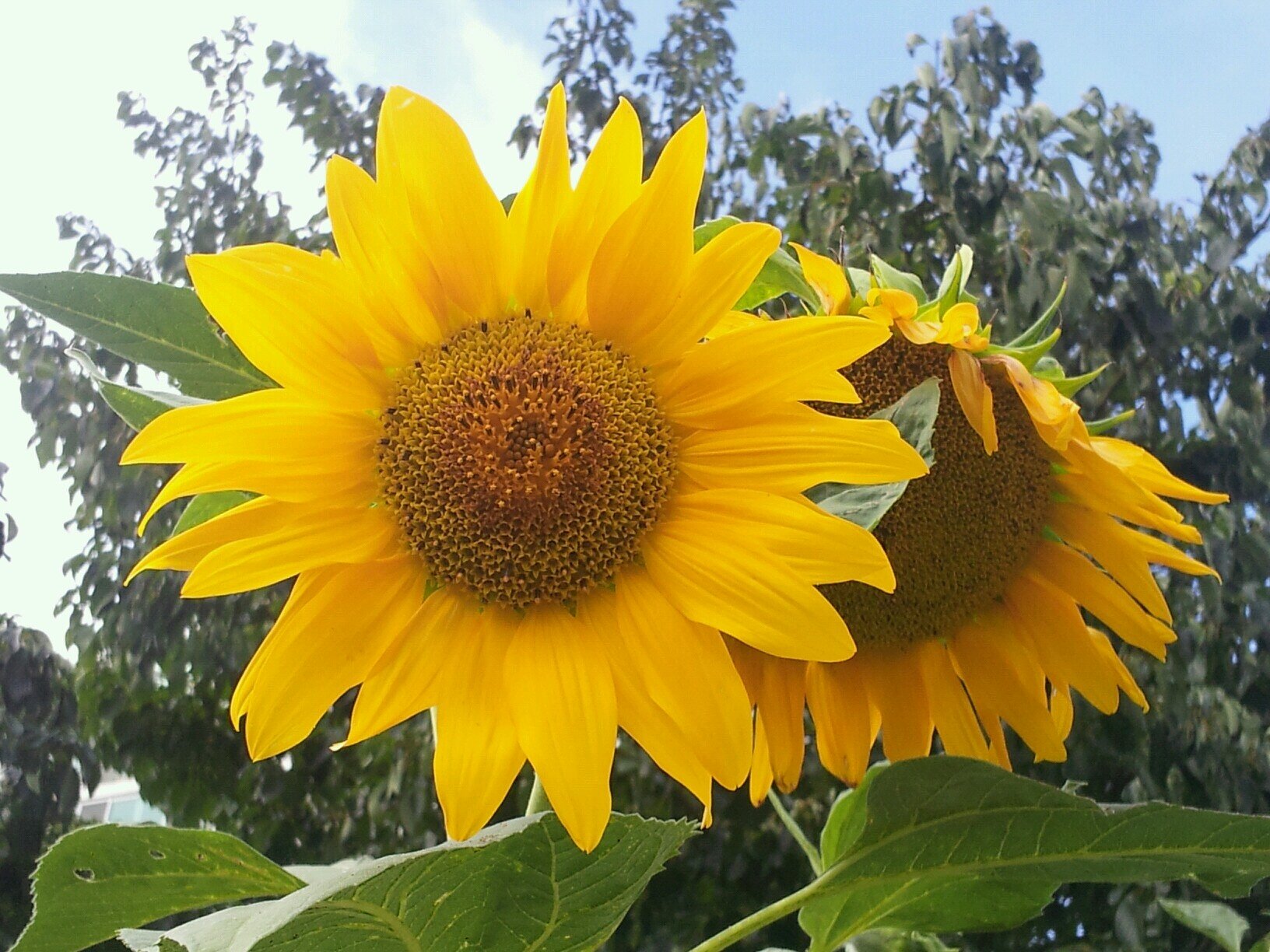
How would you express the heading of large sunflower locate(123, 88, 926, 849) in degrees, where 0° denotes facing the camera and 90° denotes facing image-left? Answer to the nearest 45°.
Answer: approximately 0°
